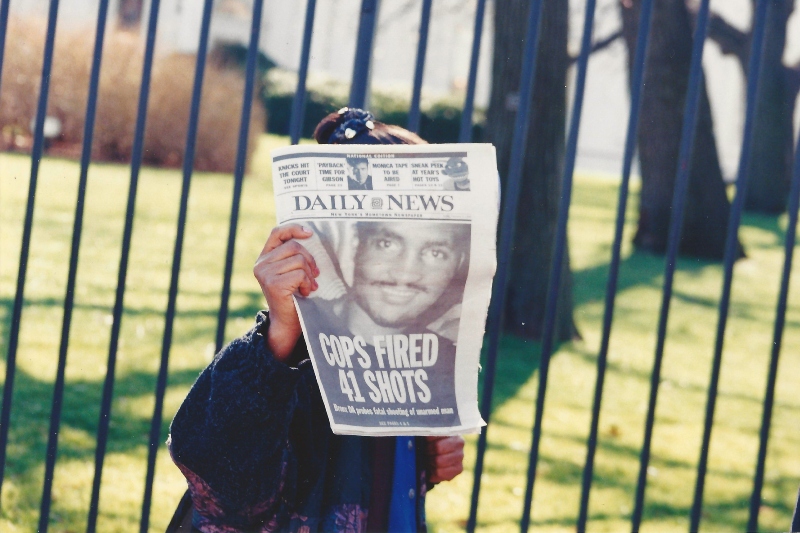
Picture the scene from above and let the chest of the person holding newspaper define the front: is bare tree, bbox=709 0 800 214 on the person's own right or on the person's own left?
on the person's own left

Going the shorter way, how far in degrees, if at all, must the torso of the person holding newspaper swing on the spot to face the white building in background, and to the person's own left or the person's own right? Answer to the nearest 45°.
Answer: approximately 135° to the person's own left

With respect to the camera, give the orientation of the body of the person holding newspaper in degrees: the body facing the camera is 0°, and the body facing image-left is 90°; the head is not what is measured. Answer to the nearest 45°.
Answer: approximately 315°

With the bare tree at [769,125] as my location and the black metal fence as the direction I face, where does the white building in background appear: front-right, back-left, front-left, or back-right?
back-right
